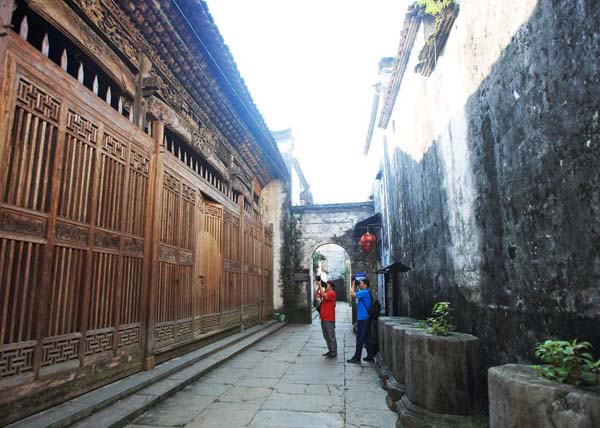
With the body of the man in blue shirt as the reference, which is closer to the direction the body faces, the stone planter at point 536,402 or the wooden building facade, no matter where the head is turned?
the wooden building facade

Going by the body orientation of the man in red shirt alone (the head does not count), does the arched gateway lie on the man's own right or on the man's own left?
on the man's own right

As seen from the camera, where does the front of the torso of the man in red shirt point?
to the viewer's left

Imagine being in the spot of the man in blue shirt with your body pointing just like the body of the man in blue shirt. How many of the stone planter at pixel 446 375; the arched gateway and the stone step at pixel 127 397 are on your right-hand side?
1

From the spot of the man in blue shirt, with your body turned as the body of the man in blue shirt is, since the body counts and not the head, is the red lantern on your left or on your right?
on your right

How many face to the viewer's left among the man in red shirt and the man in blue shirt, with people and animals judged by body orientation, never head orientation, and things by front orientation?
2

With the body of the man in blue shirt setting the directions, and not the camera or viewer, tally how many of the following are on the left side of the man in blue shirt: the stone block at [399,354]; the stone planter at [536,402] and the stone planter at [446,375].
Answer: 3

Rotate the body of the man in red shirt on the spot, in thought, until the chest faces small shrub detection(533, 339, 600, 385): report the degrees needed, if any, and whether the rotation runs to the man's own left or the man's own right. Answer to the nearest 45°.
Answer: approximately 90° to the man's own left
